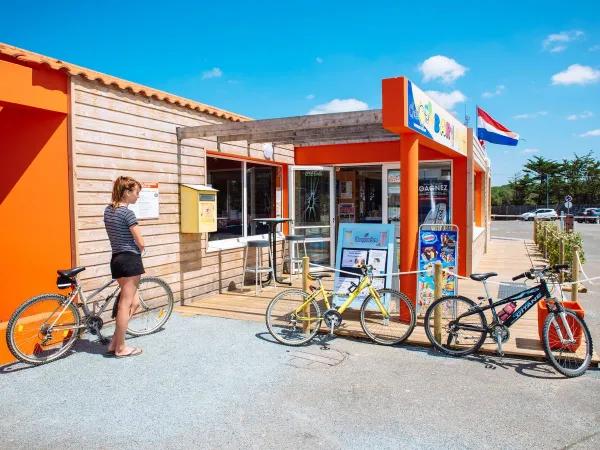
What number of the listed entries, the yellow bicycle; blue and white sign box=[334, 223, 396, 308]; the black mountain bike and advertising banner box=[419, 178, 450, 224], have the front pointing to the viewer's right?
2

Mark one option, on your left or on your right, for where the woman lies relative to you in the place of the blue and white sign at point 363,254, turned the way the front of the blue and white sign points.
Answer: on your right

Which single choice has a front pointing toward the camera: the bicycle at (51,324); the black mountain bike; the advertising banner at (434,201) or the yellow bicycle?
the advertising banner

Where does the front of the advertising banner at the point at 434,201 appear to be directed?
toward the camera

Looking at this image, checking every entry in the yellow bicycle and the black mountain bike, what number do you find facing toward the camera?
0

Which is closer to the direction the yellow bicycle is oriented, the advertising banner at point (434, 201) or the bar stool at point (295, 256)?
the advertising banner

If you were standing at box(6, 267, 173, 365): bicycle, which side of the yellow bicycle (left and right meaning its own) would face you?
back

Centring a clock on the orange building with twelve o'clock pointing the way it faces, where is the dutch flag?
The dutch flag is roughly at 9 o'clock from the orange building.

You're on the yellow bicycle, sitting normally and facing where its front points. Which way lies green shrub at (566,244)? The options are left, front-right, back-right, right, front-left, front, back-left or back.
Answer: front-left

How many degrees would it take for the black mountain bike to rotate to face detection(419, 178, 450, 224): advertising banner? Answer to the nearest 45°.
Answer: approximately 90° to its left

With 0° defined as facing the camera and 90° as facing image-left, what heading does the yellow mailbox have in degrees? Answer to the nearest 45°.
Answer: approximately 315°

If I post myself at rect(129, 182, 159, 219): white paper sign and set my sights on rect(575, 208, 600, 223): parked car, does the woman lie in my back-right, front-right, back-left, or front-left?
back-right

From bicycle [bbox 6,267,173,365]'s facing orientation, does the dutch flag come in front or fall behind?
in front

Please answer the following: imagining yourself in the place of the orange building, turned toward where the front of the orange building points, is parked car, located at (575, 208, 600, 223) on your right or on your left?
on your left

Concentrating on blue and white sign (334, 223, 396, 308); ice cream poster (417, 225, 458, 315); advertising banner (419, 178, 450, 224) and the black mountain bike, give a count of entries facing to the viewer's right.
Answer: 1

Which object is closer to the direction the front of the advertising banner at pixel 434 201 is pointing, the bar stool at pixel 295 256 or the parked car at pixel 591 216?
the bar stool

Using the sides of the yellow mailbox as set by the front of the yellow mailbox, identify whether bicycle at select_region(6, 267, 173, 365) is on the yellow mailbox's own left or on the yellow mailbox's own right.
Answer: on the yellow mailbox's own right

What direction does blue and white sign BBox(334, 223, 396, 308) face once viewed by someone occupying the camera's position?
facing the viewer
